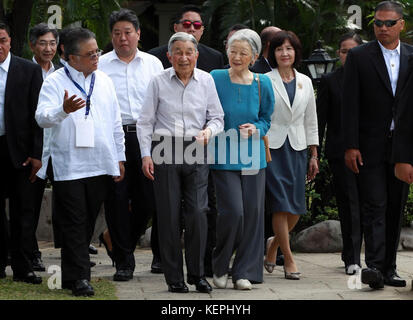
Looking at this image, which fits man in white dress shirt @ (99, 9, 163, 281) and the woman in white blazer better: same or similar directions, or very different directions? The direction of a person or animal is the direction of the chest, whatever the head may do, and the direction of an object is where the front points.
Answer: same or similar directions

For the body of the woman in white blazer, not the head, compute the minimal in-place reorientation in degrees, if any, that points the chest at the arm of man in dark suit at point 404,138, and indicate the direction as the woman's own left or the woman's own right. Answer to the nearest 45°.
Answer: approximately 45° to the woman's own left

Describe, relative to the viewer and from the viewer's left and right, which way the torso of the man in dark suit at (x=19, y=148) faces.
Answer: facing the viewer

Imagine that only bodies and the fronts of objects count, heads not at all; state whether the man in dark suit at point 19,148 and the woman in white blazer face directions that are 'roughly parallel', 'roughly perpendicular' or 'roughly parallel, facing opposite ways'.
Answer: roughly parallel

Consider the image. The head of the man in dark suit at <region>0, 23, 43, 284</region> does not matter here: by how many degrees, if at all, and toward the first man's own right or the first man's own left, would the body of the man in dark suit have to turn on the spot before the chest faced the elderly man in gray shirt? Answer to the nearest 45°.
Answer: approximately 45° to the first man's own left

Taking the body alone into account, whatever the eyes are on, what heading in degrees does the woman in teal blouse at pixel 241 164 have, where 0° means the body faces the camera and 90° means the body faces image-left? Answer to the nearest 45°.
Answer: approximately 0°

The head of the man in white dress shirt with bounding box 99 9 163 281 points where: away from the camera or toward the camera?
toward the camera

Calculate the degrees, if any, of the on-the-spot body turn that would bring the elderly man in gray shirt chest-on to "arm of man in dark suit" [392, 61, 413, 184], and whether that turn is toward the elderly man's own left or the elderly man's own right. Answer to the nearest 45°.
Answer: approximately 90° to the elderly man's own left

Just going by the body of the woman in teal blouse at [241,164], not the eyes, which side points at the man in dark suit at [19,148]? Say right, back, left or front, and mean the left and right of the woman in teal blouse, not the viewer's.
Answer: right

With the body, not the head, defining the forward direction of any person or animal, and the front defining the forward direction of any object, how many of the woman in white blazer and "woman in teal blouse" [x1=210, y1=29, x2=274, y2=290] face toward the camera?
2
